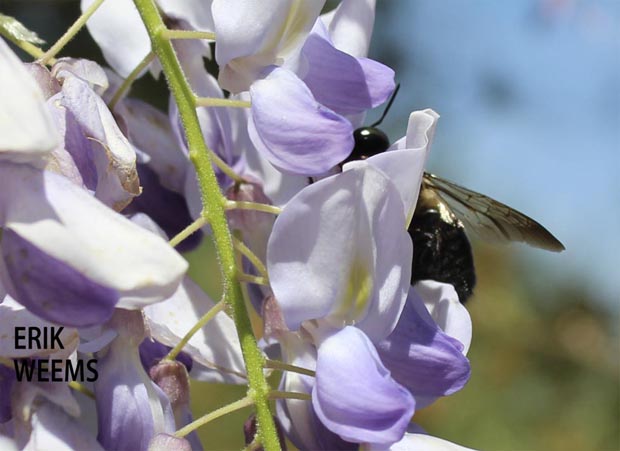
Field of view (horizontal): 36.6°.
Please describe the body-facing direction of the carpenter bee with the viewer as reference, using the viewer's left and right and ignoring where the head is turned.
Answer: facing to the left of the viewer
